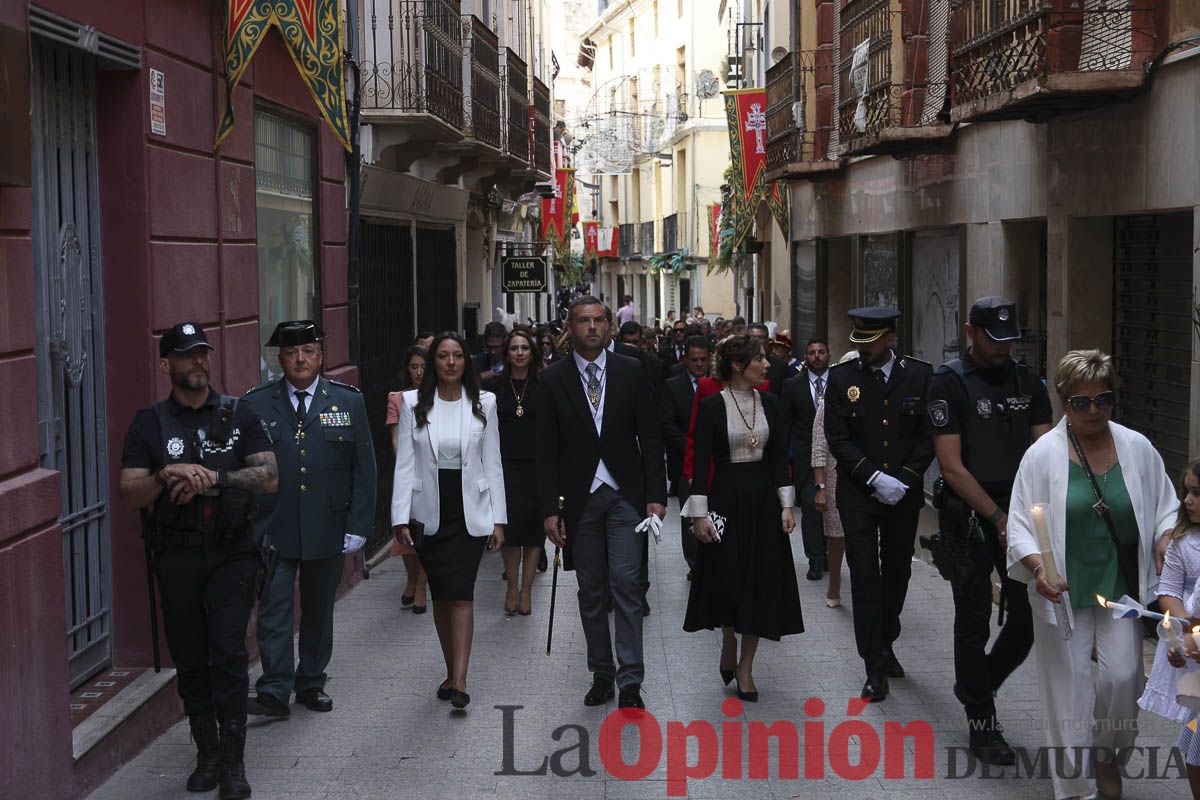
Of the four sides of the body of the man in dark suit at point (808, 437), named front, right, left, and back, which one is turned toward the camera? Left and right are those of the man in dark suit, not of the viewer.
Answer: front

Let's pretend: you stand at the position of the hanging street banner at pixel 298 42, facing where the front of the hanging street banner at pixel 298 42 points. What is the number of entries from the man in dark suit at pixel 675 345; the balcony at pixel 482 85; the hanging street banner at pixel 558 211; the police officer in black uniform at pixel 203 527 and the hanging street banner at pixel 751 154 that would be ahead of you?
1

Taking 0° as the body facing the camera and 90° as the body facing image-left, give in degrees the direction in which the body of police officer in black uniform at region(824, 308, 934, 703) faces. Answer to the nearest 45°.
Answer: approximately 0°

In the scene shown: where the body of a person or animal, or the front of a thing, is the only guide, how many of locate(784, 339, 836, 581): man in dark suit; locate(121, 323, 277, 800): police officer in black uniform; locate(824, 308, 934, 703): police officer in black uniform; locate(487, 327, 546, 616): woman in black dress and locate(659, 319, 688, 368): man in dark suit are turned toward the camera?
5

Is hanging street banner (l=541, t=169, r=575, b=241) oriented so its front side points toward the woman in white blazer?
yes

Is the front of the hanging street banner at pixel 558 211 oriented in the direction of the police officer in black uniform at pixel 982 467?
yes

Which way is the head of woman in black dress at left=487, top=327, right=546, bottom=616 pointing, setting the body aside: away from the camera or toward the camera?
toward the camera

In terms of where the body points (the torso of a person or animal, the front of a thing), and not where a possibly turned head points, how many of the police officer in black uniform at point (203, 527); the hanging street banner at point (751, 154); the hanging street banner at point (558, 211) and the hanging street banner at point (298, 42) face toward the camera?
4

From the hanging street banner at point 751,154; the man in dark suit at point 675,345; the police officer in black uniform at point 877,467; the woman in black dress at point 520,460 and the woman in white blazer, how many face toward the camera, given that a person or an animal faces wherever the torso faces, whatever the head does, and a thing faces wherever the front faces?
5

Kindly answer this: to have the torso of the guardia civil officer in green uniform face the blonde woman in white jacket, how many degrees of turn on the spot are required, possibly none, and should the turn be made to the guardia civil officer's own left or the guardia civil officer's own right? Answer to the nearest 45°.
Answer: approximately 45° to the guardia civil officer's own left

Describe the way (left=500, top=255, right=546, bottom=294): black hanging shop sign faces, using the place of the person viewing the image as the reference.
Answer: facing the viewer

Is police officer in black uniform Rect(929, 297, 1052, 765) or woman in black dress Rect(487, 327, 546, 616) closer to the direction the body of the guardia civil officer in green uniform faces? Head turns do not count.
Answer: the police officer in black uniform

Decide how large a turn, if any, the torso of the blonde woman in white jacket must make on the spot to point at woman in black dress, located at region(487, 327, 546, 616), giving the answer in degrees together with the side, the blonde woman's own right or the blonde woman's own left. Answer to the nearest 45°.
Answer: approximately 135° to the blonde woman's own right

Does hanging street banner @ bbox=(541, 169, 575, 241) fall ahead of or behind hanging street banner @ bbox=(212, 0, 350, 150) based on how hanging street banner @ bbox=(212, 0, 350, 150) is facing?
behind

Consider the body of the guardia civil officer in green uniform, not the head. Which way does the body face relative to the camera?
toward the camera

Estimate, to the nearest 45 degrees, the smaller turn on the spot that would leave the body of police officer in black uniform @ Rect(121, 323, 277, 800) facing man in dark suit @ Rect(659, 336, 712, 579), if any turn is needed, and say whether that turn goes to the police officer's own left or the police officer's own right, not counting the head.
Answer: approximately 135° to the police officer's own left

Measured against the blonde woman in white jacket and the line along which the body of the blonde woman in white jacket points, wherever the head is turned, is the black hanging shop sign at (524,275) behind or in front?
behind

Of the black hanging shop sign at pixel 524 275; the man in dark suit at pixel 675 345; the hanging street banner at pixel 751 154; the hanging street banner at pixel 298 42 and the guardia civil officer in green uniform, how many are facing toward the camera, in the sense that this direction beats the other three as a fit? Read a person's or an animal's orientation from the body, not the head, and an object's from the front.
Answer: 5

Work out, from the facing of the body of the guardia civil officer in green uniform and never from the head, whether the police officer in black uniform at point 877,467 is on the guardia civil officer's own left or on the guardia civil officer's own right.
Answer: on the guardia civil officer's own left
